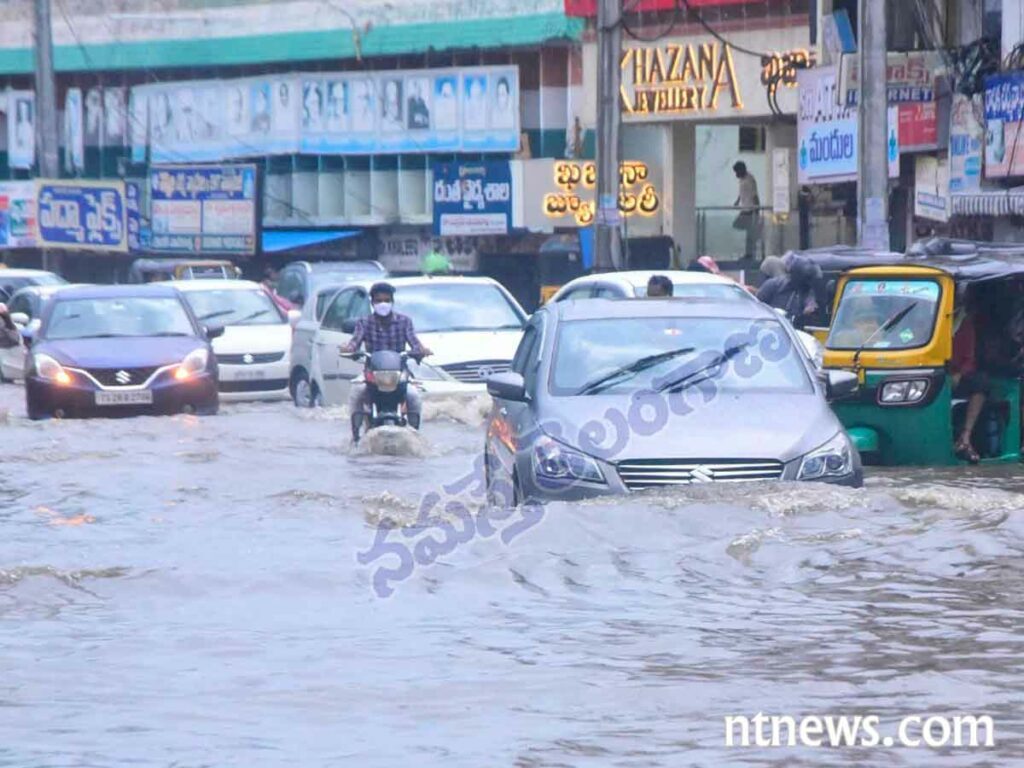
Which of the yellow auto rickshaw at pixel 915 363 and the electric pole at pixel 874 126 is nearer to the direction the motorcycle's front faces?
the yellow auto rickshaw

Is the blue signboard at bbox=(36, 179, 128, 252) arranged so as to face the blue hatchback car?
yes

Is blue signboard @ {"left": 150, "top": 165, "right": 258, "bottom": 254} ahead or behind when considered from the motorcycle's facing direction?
behind

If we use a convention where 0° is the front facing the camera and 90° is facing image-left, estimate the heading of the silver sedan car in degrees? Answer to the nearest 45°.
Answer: approximately 0°

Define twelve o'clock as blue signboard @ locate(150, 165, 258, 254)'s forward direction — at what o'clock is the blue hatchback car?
The blue hatchback car is roughly at 12 o'clock from the blue signboard.

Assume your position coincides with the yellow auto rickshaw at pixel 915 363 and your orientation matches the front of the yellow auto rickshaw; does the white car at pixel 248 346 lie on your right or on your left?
on your right

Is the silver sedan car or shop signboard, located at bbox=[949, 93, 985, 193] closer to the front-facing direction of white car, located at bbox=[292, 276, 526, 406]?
the silver sedan car
